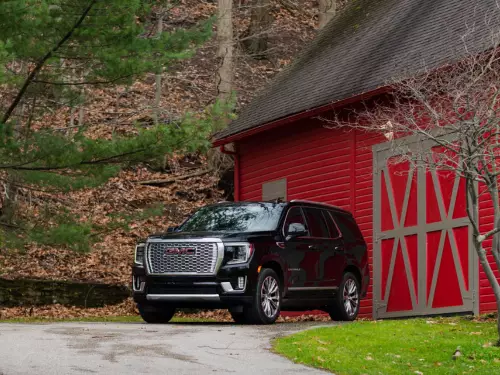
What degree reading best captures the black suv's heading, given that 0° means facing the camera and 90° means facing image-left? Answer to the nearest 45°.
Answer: approximately 45°

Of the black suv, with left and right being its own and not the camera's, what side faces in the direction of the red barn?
back
